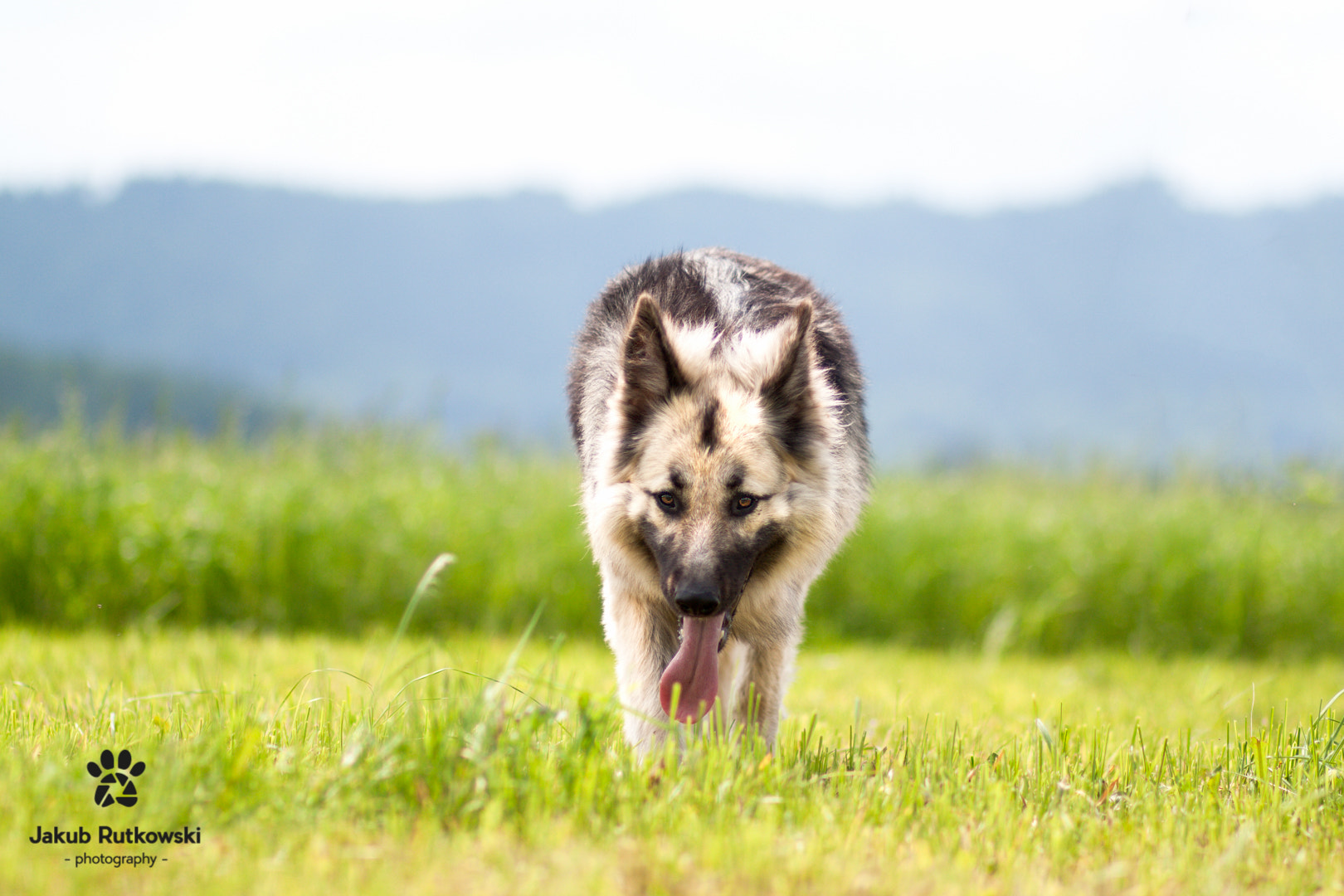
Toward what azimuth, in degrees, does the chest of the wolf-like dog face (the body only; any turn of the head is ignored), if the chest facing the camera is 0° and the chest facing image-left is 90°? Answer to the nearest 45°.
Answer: approximately 0°
